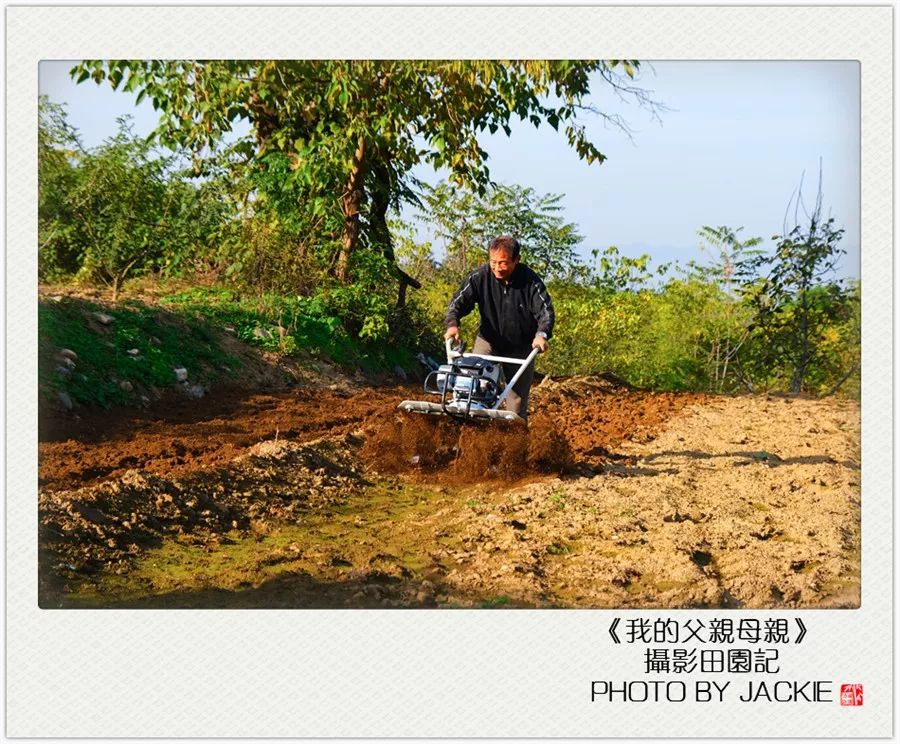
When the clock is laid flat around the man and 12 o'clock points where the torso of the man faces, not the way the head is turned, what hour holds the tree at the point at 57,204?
The tree is roughly at 4 o'clock from the man.

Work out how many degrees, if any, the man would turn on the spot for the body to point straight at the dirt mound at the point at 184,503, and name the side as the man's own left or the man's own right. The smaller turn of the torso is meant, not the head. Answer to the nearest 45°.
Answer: approximately 45° to the man's own right

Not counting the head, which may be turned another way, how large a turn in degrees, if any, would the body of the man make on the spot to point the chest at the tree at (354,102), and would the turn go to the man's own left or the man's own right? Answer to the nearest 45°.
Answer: approximately 135° to the man's own right

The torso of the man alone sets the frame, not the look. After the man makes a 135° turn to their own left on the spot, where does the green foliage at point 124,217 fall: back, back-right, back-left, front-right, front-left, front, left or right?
left

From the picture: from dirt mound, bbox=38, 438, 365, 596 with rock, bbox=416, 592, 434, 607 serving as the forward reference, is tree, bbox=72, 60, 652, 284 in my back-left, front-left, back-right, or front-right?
back-left

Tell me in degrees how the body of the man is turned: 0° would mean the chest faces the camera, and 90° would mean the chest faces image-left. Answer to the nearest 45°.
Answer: approximately 0°
